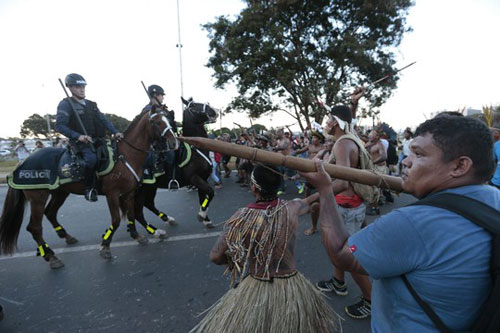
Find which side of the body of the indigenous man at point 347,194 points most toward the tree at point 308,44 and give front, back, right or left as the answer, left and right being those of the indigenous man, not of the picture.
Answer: right

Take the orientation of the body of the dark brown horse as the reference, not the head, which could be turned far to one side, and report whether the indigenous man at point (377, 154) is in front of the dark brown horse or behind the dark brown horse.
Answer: in front

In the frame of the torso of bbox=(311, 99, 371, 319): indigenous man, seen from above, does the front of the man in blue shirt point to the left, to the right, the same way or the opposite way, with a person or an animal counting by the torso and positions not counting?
the same way

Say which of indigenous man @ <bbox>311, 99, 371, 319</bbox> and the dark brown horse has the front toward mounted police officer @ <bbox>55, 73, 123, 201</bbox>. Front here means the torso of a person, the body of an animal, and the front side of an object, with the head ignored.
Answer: the indigenous man

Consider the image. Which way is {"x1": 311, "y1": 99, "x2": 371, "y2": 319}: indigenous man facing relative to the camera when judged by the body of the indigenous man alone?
to the viewer's left

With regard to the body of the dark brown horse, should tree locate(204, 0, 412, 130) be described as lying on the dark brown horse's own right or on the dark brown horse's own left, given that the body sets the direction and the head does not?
on the dark brown horse's own left

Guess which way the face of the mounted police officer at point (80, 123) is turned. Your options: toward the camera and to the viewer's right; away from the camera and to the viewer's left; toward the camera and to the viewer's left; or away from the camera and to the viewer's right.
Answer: toward the camera and to the viewer's right

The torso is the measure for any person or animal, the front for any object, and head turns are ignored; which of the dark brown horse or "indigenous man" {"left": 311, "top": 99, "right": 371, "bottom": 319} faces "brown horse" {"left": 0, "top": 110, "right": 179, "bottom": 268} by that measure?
the indigenous man

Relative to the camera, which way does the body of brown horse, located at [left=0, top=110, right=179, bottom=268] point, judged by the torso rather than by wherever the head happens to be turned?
to the viewer's right

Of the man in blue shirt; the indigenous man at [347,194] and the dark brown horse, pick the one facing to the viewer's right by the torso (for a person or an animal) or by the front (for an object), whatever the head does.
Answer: the dark brown horse

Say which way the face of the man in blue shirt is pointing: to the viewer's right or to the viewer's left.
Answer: to the viewer's left

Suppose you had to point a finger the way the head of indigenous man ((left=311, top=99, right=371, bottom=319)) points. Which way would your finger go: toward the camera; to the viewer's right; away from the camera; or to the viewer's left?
to the viewer's left

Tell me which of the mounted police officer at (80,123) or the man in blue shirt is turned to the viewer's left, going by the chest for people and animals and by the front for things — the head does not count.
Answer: the man in blue shirt

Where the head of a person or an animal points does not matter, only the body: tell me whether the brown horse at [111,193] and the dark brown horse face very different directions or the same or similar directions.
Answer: same or similar directions

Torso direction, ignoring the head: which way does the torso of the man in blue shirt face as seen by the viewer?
to the viewer's left

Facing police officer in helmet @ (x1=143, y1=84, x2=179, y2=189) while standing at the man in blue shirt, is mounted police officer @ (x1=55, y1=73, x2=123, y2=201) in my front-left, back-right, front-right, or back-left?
front-left

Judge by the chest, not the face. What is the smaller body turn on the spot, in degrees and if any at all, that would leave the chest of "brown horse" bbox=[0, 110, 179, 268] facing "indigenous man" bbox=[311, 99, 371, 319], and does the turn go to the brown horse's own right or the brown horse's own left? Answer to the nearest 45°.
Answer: approximately 45° to the brown horse's own right

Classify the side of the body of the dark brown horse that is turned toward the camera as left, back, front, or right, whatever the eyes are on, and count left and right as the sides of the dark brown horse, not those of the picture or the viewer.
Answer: right
